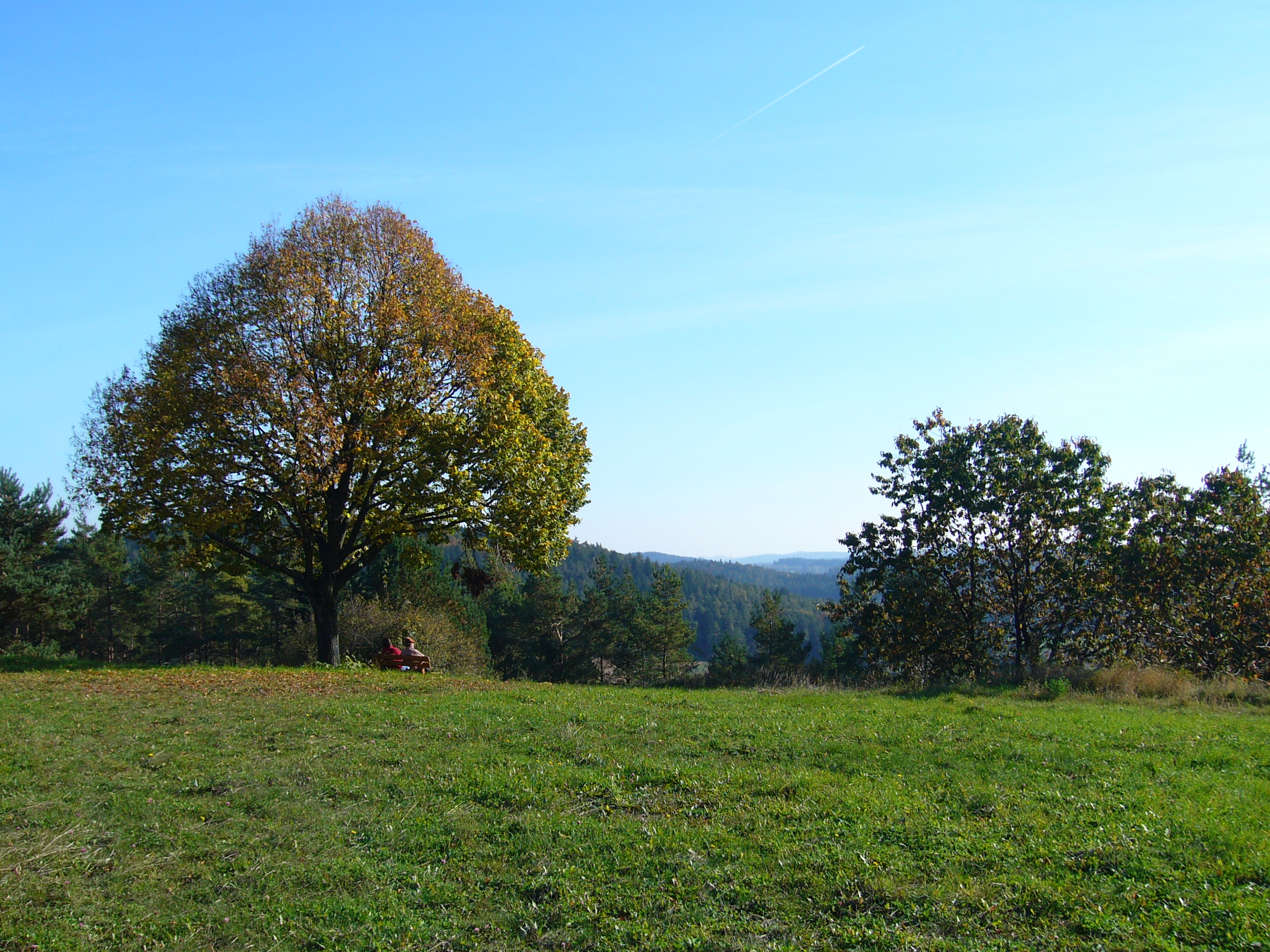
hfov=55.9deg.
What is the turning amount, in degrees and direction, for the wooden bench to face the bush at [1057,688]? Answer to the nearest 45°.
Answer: approximately 135° to its right

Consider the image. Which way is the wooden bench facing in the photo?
away from the camera

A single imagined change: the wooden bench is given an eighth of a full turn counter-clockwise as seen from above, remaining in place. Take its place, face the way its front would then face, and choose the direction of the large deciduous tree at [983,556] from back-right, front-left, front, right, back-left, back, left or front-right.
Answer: back-right

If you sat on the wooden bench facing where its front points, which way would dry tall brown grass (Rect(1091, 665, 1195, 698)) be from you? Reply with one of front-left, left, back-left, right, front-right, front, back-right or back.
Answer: back-right
